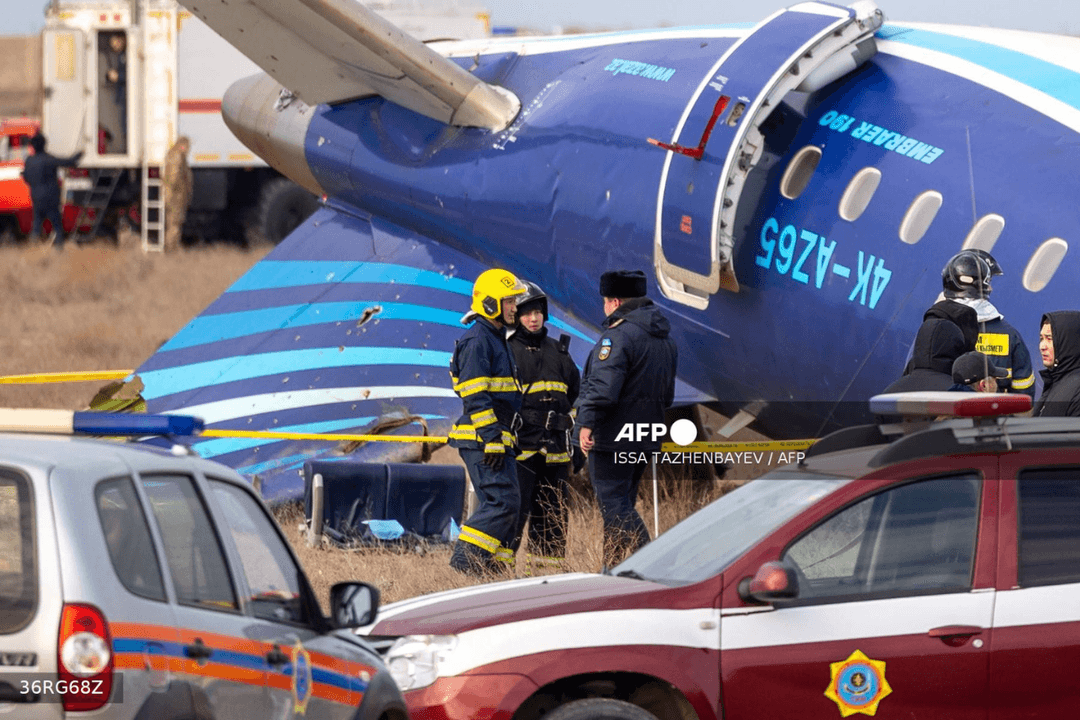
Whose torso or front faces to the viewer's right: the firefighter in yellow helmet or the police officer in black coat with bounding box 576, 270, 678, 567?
the firefighter in yellow helmet

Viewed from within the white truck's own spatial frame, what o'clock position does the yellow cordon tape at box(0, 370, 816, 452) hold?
The yellow cordon tape is roughly at 4 o'clock from the white truck.

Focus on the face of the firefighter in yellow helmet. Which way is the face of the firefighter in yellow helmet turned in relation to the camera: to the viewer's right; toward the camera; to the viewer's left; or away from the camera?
to the viewer's right

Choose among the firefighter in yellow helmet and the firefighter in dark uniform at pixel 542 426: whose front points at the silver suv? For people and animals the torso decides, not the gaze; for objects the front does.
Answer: the firefighter in dark uniform

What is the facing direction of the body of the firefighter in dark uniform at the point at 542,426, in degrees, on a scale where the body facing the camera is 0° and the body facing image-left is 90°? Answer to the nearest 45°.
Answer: approximately 0°

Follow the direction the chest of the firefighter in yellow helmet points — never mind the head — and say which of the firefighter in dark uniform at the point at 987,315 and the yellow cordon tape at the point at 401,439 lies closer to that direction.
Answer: the firefighter in dark uniform

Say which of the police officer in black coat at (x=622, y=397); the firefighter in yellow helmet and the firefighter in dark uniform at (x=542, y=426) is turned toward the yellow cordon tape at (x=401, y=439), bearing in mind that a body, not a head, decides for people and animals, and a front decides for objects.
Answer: the police officer in black coat

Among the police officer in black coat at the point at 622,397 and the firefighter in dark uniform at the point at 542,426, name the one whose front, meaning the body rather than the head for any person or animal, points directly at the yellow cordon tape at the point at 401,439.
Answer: the police officer in black coat

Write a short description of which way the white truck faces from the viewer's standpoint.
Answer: facing away from the viewer and to the right of the viewer

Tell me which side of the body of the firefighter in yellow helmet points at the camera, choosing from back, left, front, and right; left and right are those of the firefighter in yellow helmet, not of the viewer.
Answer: right

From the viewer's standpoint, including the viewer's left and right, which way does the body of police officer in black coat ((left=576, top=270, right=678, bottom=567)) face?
facing away from the viewer and to the left of the viewer

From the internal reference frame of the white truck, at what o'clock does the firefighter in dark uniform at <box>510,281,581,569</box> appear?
The firefighter in dark uniform is roughly at 4 o'clock from the white truck.

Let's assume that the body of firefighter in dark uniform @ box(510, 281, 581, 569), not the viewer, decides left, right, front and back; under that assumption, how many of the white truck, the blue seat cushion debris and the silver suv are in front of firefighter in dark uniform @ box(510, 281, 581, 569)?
1

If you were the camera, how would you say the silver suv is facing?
facing away from the viewer and to the right of the viewer
